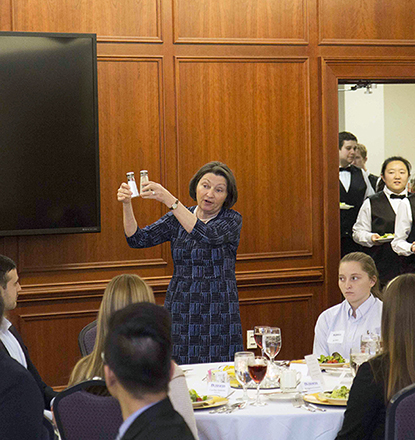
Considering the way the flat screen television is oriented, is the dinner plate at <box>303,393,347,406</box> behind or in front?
in front

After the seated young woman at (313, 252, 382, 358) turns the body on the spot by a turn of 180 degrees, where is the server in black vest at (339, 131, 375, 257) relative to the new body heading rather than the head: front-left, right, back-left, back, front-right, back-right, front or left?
front-left

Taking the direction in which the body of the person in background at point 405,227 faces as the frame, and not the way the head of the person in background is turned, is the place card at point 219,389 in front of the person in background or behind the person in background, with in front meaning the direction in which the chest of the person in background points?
in front

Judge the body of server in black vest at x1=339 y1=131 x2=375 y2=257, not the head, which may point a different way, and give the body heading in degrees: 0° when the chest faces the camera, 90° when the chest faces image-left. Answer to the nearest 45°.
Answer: approximately 0°

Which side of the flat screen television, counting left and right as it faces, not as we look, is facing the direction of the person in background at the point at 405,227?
left

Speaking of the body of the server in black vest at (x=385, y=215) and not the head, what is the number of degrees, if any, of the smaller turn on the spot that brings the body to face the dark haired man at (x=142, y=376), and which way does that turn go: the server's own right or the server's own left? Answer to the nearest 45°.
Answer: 0° — they already face them

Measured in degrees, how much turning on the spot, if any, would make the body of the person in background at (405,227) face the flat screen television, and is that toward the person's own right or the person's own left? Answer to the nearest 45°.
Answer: approximately 45° to the person's own right

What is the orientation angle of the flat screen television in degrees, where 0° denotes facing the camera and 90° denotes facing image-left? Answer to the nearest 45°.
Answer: approximately 0°
